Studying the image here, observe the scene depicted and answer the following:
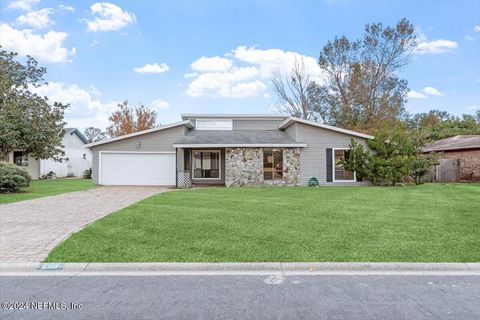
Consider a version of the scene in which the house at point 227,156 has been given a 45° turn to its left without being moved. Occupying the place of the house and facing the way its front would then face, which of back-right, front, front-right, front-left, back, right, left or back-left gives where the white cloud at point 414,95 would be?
left

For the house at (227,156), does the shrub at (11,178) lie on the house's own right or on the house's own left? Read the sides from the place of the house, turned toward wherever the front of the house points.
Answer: on the house's own right

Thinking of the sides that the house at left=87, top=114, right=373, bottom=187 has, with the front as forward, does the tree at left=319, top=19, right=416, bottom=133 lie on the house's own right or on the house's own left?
on the house's own left

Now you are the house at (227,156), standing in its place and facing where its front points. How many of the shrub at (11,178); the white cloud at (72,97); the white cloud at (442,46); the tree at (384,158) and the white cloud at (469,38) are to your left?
3

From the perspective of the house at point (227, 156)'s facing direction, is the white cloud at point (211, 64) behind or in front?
behind

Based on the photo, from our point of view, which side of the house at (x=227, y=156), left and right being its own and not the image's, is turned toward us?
front

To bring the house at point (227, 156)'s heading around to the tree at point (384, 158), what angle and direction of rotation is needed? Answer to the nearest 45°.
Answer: approximately 90° to its left

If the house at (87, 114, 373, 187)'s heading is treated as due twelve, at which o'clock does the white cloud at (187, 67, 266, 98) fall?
The white cloud is roughly at 6 o'clock from the house.

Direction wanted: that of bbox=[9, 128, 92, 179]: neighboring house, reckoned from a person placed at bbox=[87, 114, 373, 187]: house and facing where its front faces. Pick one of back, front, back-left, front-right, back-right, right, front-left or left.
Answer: back-right

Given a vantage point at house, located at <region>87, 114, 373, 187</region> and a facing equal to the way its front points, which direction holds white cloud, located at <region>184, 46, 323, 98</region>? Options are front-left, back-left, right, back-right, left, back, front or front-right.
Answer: back

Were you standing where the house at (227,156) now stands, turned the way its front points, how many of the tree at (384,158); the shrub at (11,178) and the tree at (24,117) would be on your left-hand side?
1
